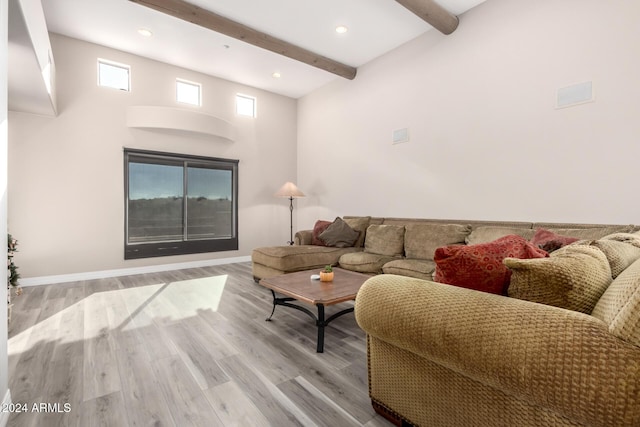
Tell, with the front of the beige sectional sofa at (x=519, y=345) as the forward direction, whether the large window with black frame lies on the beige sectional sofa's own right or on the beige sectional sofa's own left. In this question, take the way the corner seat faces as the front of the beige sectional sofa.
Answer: on the beige sectional sofa's own right

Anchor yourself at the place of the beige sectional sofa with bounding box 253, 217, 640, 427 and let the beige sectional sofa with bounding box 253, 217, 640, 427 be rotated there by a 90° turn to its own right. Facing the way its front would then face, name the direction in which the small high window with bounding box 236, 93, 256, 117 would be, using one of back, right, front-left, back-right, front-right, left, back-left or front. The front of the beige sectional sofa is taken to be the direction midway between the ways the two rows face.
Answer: front

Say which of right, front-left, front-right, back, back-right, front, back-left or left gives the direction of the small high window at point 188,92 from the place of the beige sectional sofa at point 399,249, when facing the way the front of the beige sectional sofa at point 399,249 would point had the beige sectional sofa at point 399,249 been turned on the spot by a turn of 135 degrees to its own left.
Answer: back

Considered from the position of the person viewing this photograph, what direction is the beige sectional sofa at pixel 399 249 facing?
facing the viewer and to the left of the viewer

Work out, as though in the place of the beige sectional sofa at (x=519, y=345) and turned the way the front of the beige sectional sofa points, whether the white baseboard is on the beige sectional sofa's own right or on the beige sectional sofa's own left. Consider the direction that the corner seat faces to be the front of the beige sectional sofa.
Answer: on the beige sectional sofa's own right
